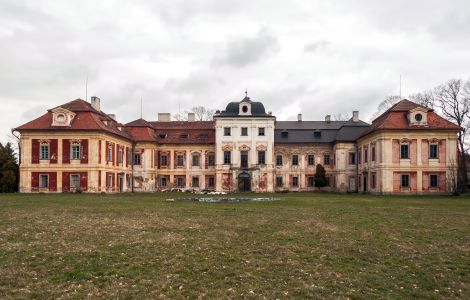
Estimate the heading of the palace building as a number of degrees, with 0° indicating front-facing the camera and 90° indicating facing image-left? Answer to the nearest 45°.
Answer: approximately 0°
